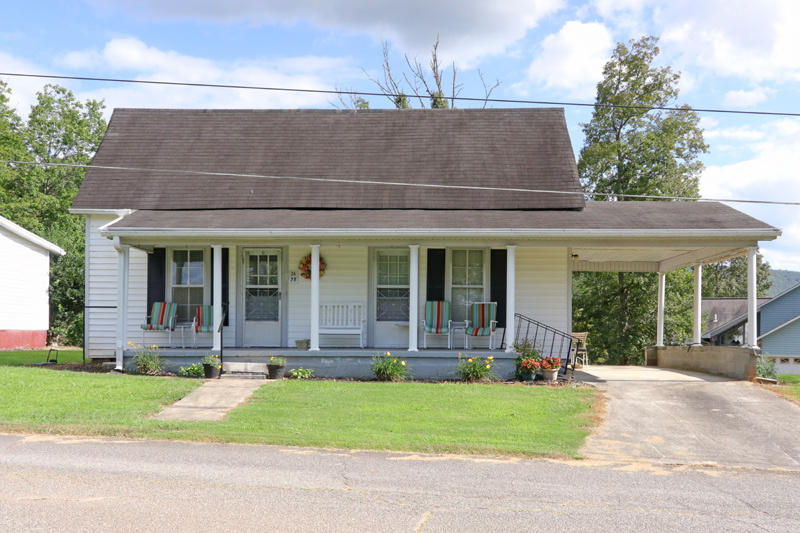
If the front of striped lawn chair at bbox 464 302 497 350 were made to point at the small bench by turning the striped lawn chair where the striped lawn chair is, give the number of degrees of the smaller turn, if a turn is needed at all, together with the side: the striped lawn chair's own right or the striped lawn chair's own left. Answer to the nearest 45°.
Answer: approximately 90° to the striped lawn chair's own right

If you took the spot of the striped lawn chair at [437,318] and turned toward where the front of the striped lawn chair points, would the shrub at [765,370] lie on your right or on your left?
on your left

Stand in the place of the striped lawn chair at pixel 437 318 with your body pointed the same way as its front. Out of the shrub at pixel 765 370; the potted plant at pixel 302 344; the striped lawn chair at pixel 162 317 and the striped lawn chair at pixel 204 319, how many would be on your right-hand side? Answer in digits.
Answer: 3

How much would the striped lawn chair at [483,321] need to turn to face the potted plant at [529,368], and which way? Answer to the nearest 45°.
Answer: approximately 45° to its left

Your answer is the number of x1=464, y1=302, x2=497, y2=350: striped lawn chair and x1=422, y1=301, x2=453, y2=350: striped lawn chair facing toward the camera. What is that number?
2

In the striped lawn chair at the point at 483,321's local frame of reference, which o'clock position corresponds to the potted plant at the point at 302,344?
The potted plant is roughly at 3 o'clock from the striped lawn chair.

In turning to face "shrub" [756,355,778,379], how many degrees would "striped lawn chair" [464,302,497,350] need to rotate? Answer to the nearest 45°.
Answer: approximately 90° to its left

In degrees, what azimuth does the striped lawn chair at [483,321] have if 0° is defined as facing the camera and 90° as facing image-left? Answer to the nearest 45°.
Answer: approximately 0°
